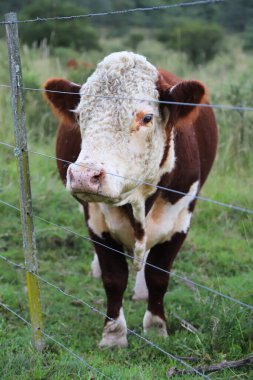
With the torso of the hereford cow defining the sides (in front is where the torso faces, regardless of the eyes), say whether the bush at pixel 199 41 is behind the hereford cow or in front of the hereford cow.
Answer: behind

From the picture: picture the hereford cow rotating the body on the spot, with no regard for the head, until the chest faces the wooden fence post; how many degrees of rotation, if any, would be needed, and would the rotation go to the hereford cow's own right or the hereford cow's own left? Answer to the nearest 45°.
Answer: approximately 45° to the hereford cow's own right

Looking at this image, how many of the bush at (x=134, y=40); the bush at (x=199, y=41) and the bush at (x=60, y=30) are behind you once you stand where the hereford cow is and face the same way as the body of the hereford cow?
3

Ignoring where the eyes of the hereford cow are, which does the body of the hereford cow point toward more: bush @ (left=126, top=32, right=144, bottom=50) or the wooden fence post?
the wooden fence post

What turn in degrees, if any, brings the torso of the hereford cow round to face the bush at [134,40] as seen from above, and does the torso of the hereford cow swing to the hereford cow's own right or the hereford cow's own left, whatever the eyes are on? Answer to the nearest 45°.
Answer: approximately 180°

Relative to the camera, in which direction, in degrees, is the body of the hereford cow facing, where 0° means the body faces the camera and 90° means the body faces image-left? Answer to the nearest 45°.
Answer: approximately 0°

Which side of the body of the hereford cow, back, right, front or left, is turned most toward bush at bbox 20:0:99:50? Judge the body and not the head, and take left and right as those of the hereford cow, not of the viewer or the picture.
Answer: back
